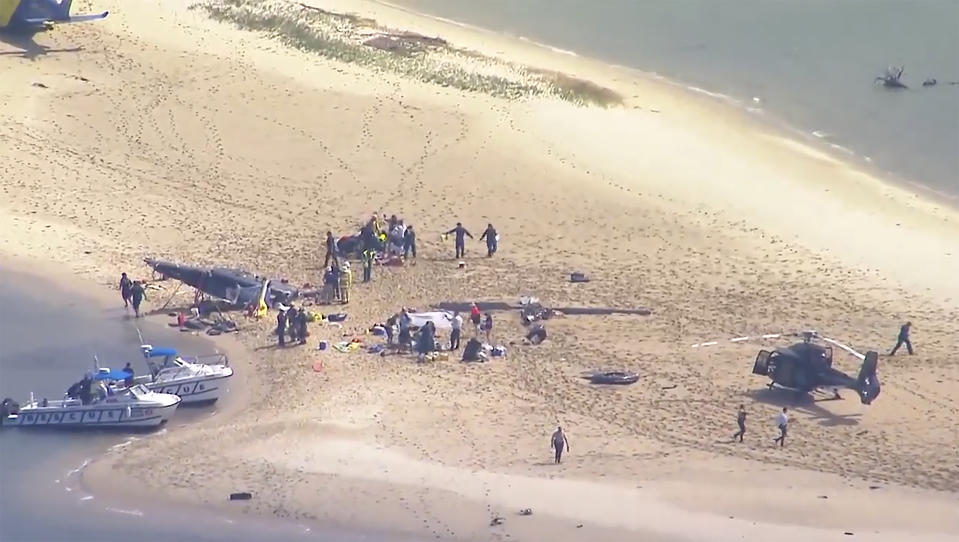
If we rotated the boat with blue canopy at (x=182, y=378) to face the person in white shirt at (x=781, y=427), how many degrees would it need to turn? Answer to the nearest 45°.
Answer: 0° — it already faces them

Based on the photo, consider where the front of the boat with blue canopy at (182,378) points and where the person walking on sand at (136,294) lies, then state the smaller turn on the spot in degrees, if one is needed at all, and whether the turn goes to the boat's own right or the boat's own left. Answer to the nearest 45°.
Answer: approximately 90° to the boat's own left

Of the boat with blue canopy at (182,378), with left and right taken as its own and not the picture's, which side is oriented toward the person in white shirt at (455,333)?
front

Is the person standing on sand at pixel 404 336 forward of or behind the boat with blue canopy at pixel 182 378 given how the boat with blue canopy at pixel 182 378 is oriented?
forward

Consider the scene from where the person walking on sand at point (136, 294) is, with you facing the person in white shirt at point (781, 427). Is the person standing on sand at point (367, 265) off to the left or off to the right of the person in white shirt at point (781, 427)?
left

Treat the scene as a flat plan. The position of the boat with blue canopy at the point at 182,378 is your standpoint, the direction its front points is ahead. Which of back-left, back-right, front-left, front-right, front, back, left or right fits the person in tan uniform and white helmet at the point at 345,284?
front-left

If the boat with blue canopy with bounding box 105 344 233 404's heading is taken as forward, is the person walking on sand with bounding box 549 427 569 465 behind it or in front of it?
in front

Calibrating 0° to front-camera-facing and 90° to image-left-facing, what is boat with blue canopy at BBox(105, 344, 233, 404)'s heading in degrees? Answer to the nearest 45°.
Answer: approximately 270°
